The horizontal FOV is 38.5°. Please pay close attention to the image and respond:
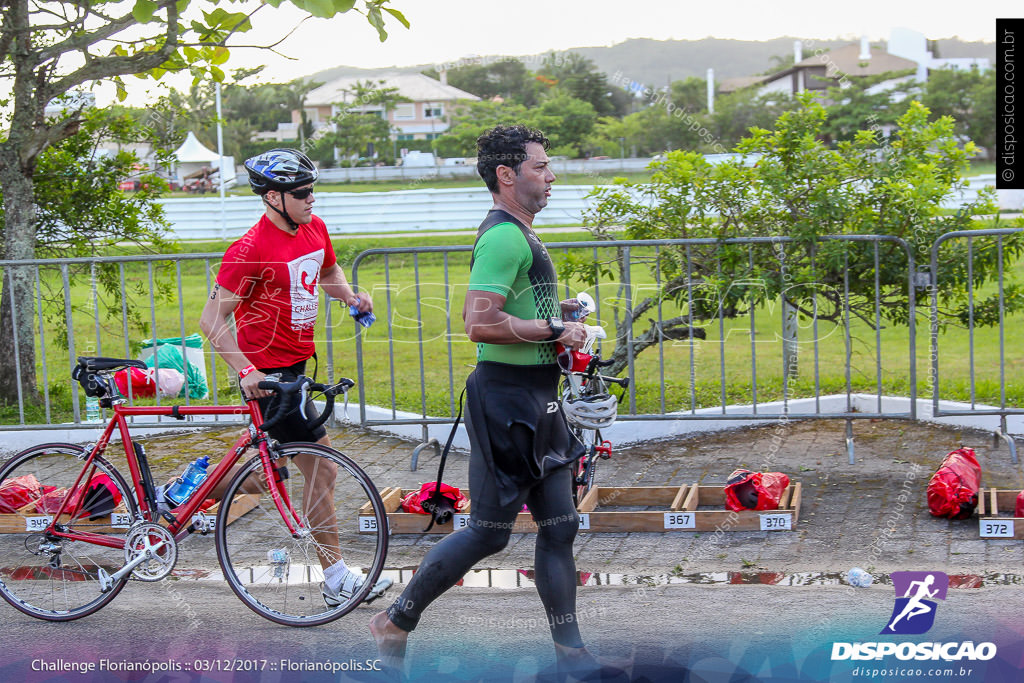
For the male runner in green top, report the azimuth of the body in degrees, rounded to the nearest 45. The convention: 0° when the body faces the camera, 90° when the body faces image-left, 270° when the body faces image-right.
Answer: approximately 270°

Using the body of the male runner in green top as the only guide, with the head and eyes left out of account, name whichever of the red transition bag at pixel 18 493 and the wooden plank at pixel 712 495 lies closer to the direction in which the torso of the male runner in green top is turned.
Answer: the wooden plank

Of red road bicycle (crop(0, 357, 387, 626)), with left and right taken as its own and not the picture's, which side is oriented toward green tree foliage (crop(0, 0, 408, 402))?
left

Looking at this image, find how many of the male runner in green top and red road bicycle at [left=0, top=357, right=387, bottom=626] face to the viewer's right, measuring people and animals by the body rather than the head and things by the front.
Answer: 2

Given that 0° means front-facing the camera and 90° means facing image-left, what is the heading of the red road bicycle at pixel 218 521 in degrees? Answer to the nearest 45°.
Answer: approximately 270°

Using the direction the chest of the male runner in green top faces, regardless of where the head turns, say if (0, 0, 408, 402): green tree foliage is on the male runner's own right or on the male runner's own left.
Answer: on the male runner's own left

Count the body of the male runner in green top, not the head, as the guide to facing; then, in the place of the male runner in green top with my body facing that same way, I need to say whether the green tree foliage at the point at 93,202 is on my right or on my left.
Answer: on my left

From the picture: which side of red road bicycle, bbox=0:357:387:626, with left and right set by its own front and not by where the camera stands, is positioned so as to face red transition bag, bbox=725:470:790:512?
front

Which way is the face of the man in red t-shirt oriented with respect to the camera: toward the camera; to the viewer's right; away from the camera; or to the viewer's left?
to the viewer's right

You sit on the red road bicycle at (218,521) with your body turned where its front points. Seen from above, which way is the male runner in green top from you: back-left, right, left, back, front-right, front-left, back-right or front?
front-right

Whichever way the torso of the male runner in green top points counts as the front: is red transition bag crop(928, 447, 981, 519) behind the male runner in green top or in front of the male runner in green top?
in front

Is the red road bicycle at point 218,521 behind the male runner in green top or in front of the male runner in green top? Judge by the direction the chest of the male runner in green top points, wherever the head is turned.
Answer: behind
